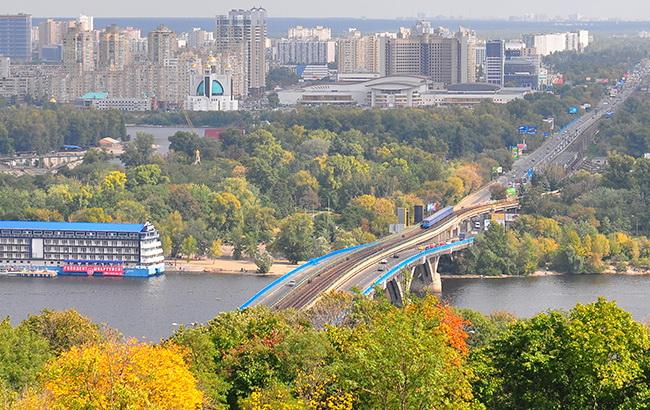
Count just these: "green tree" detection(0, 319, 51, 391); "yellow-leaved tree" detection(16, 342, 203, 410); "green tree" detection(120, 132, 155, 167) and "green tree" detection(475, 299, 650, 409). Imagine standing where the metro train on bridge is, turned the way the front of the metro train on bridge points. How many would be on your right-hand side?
1
